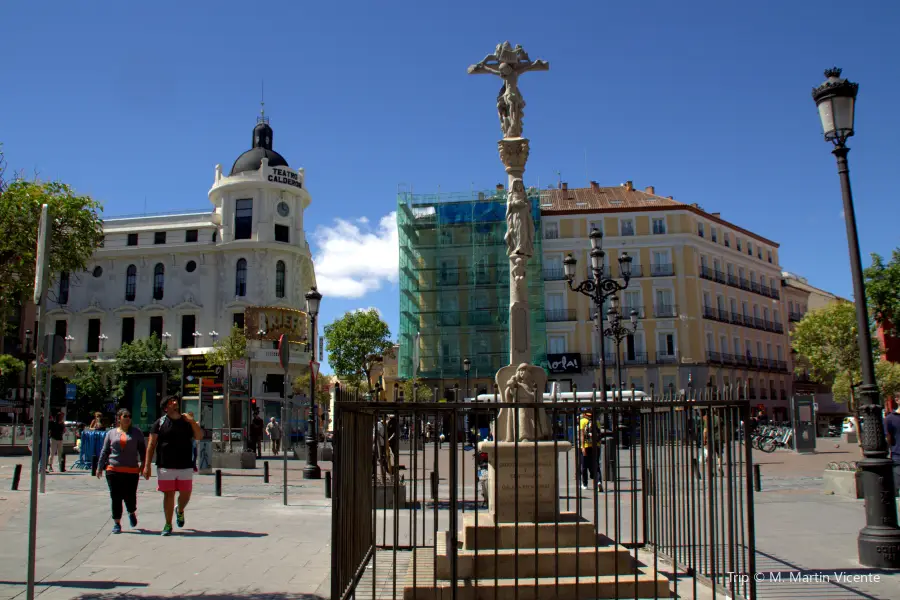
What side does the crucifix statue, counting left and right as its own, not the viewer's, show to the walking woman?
right

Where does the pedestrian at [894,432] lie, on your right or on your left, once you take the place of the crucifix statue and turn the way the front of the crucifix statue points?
on your left

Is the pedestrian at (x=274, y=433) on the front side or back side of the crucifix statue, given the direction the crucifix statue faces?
on the back side

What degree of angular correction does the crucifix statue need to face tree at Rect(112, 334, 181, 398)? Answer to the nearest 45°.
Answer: approximately 135° to its right

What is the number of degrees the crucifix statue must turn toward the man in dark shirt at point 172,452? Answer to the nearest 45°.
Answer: approximately 90° to its right

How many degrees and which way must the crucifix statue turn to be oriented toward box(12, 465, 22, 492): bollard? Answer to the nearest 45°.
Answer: approximately 135° to its right

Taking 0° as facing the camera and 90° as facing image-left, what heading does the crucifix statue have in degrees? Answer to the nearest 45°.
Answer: approximately 0°
